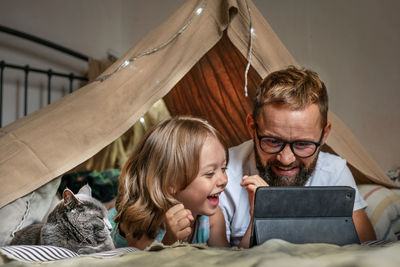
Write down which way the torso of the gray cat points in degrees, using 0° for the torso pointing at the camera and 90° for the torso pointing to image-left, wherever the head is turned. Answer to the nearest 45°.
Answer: approximately 315°

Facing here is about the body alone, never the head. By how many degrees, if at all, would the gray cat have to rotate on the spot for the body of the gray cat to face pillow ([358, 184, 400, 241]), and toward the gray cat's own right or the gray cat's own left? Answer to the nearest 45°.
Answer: approximately 45° to the gray cat's own left

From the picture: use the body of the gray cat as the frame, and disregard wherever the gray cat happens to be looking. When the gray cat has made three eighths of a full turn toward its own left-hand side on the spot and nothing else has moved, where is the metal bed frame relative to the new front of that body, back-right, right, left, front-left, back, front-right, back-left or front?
front
